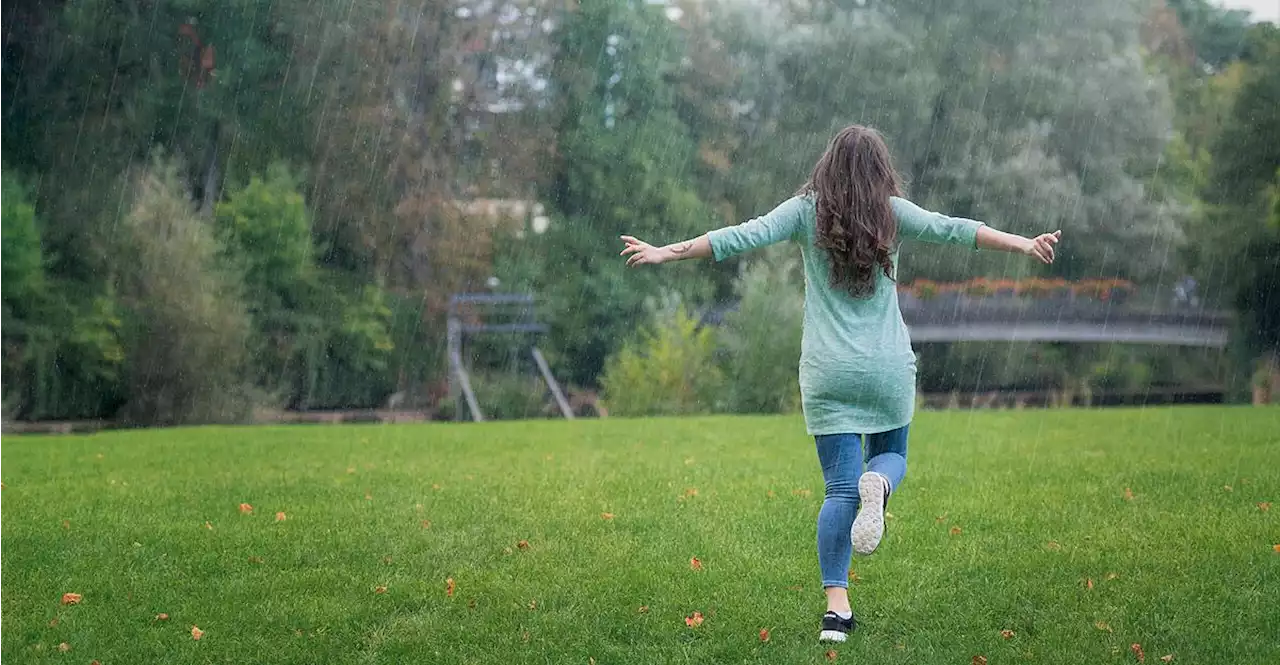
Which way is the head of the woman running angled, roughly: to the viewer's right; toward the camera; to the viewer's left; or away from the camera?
away from the camera

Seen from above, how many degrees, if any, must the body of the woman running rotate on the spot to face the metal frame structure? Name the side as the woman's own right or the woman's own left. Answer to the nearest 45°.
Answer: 0° — they already face it

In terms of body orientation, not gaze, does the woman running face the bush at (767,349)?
yes

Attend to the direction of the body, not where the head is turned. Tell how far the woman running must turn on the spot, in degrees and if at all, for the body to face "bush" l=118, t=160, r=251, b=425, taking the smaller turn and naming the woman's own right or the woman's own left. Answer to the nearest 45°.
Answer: approximately 45° to the woman's own left

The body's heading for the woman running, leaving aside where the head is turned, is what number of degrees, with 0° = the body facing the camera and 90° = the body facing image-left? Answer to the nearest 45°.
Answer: approximately 180°
